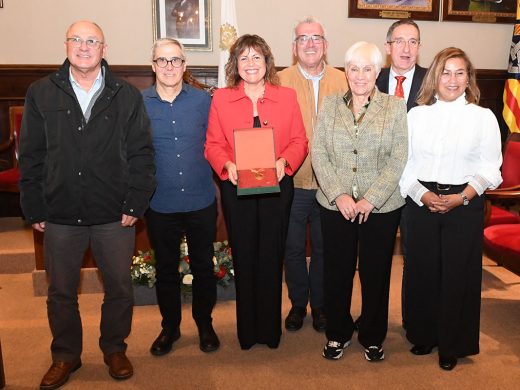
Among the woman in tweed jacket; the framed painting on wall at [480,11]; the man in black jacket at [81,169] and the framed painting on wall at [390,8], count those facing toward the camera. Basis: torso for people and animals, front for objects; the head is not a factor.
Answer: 4

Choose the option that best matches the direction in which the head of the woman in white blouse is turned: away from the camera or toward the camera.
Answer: toward the camera

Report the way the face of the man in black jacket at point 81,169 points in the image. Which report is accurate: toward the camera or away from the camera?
toward the camera

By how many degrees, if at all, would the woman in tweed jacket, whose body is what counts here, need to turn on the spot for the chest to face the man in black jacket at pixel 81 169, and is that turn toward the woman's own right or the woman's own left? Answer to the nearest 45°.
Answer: approximately 90° to the woman's own right

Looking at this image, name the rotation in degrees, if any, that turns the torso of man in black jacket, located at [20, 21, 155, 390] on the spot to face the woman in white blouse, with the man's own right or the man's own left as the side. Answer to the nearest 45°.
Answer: approximately 90° to the man's own left

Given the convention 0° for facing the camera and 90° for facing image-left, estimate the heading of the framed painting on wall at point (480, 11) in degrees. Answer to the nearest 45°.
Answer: approximately 0°

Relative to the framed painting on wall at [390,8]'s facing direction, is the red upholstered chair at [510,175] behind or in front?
in front

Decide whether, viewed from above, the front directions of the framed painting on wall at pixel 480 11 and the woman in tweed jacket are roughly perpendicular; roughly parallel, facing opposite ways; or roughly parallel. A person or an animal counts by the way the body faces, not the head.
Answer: roughly parallel

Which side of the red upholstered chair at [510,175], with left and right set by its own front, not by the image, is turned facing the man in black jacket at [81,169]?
front

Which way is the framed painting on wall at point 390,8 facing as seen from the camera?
toward the camera

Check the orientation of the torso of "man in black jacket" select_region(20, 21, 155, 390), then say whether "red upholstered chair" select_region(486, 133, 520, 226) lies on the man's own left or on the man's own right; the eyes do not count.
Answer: on the man's own left

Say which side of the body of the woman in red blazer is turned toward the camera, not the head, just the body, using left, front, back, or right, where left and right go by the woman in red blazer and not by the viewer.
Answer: front

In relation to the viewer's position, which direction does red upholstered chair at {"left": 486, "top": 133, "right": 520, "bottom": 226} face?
facing the viewer and to the left of the viewer
